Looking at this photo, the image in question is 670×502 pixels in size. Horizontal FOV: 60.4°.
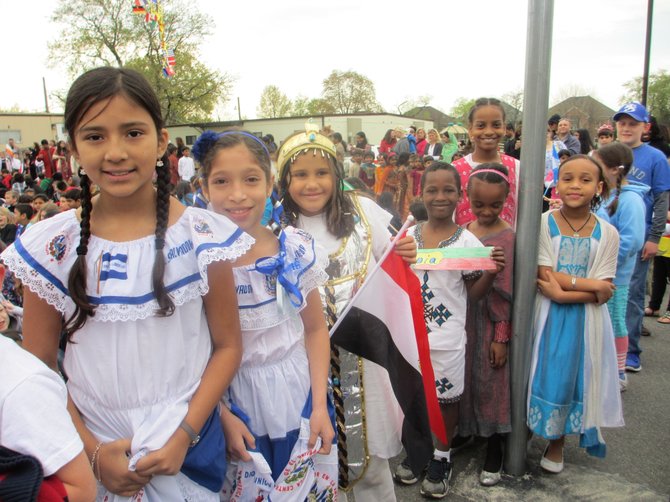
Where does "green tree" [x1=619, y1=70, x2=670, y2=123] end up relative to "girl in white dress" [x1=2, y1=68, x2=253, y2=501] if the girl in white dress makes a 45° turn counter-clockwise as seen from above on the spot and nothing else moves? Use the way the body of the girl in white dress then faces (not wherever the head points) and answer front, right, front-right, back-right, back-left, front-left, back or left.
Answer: left

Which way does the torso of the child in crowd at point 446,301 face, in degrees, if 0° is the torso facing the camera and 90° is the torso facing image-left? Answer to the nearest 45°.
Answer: approximately 0°

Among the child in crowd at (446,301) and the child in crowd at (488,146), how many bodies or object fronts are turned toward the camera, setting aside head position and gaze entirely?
2

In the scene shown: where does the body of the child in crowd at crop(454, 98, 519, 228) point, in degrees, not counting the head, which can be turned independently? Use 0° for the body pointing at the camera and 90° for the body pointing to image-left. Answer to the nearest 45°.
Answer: approximately 0°

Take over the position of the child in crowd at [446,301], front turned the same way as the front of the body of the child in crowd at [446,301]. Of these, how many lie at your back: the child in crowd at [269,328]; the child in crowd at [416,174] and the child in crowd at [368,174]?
2

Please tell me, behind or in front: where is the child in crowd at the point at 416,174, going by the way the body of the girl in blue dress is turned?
behind
